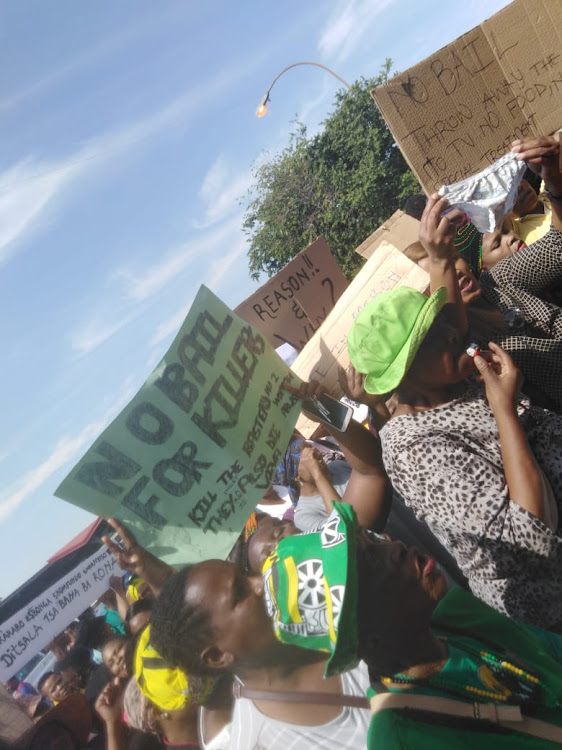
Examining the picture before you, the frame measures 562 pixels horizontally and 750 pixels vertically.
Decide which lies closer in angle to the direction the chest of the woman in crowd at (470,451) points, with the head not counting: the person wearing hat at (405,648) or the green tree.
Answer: the green tree

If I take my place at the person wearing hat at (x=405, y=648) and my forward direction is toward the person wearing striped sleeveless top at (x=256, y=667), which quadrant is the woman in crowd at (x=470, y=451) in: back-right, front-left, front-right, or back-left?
back-right
